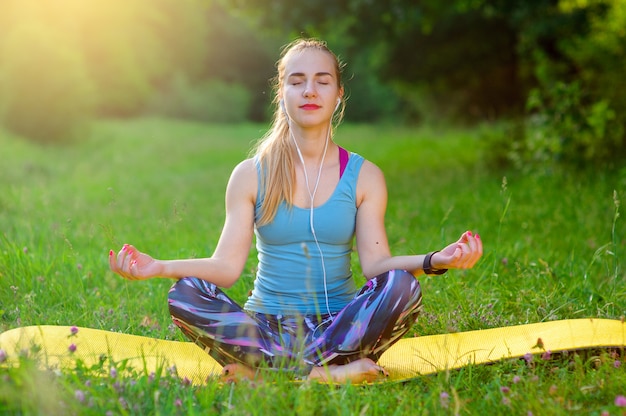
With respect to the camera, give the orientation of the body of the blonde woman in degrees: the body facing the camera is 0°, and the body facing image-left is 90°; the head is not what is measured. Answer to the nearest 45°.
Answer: approximately 0°

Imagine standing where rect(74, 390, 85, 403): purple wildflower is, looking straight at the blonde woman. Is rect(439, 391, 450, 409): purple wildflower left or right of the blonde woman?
right

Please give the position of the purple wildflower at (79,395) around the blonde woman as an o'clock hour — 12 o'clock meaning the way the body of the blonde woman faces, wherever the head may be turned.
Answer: The purple wildflower is roughly at 1 o'clock from the blonde woman.
